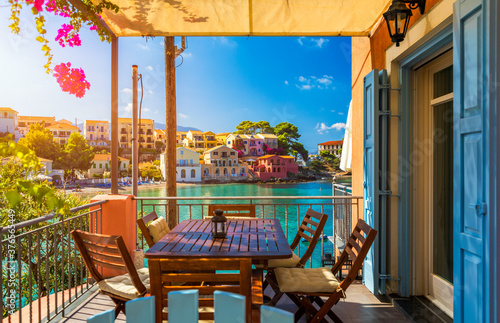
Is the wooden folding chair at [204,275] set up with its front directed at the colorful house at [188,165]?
yes

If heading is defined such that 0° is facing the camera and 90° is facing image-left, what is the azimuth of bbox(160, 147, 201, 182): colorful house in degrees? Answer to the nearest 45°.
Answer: approximately 0°

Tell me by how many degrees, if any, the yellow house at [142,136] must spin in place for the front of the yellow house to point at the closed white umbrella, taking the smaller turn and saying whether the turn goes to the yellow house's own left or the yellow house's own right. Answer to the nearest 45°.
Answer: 0° — it already faces it

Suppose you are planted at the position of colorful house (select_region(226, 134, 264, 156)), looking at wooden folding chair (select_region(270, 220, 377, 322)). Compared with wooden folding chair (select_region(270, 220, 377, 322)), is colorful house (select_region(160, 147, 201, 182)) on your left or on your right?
right

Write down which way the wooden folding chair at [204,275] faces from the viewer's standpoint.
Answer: facing away from the viewer

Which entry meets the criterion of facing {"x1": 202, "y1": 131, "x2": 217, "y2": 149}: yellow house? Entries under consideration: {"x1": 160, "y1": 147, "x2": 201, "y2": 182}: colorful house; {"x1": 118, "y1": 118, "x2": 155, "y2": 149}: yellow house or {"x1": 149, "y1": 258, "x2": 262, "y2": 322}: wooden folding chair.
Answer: the wooden folding chair

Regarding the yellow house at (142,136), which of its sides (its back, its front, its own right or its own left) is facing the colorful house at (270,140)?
left

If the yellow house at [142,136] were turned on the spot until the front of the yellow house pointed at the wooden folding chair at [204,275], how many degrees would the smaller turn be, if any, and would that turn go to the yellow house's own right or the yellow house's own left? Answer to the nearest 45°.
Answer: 0° — it already faces it

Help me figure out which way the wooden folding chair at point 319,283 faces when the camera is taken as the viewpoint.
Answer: facing to the left of the viewer

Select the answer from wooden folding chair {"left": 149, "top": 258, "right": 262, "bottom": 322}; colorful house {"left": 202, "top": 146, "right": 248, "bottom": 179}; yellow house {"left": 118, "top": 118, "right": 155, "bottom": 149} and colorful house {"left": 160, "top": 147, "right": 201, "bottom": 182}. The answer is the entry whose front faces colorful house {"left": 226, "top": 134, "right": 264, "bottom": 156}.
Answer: the wooden folding chair

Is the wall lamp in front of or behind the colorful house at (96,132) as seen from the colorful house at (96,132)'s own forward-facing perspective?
in front
